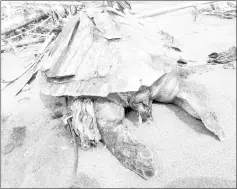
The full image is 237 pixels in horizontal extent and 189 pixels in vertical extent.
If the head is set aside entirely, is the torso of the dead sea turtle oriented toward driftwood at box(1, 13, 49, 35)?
no

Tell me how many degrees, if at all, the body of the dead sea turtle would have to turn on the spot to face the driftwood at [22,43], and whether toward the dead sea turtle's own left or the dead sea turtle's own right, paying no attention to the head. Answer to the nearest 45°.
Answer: approximately 180°

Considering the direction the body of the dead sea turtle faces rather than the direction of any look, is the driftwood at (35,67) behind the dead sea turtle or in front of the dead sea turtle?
behind

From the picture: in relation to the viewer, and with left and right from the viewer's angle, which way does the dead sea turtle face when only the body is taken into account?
facing the viewer and to the right of the viewer
